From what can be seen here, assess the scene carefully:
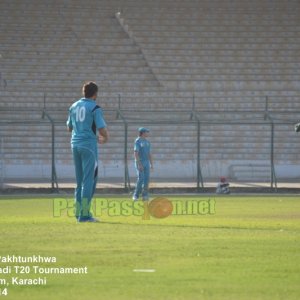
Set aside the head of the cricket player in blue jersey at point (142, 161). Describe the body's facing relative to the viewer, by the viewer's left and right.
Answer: facing the viewer and to the right of the viewer

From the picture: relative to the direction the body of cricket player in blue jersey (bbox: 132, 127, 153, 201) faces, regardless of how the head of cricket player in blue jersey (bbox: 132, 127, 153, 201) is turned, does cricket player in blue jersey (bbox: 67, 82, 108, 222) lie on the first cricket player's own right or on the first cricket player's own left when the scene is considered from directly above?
on the first cricket player's own right

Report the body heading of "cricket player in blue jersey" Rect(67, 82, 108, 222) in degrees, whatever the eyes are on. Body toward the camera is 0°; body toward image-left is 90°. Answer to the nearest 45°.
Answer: approximately 225°

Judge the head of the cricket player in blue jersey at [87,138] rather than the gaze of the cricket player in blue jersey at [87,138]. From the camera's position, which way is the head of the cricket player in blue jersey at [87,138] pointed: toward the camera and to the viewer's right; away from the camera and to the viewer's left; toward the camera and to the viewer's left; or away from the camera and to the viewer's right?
away from the camera and to the viewer's right

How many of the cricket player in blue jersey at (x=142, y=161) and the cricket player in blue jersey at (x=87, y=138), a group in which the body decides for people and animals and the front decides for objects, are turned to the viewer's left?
0
